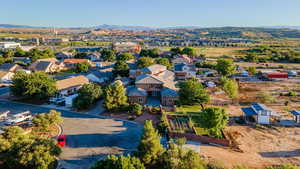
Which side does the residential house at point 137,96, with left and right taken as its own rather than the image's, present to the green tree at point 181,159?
front

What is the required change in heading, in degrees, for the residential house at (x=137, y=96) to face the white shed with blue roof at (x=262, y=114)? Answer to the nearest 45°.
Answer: approximately 45° to its left

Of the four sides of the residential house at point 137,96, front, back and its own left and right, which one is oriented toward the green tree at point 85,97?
right

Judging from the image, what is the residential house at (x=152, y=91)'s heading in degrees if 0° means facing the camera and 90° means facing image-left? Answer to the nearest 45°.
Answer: approximately 0°

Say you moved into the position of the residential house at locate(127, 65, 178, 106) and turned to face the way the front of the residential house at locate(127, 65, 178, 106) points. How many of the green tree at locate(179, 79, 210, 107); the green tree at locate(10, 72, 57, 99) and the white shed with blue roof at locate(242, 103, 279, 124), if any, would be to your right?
1

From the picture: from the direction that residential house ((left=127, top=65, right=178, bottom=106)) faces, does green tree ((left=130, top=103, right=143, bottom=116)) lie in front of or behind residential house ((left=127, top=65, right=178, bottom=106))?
in front

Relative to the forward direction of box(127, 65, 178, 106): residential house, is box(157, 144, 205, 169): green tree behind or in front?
in front

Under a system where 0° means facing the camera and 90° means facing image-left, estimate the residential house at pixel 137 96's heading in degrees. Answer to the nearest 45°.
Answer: approximately 0°

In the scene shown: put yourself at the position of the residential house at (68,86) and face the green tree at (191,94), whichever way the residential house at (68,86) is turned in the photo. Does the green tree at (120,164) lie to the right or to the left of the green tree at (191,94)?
right

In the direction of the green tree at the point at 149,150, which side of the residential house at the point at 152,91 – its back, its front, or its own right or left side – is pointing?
front
